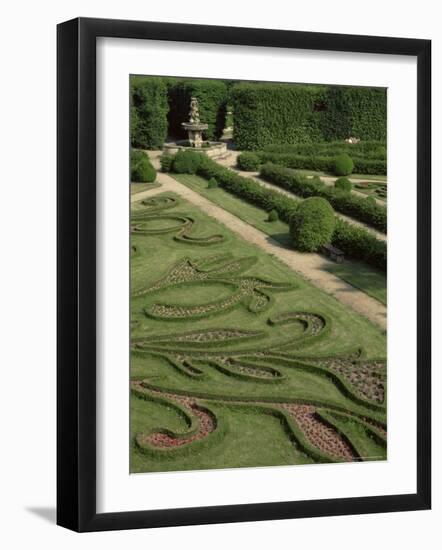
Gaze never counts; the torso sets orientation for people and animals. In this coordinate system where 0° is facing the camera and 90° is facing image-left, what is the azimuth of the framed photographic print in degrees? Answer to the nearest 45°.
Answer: approximately 315°
